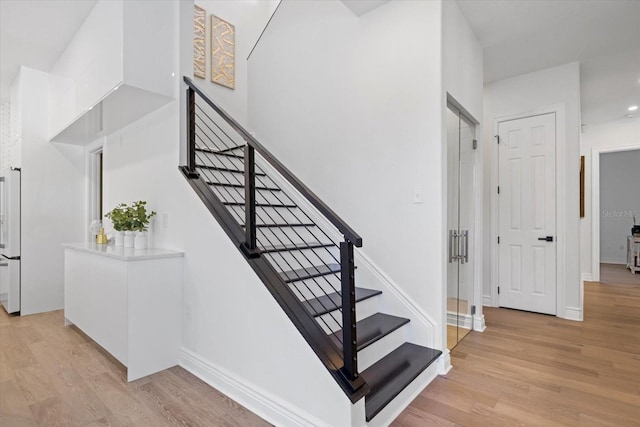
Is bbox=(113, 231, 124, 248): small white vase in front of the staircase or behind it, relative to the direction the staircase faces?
behind

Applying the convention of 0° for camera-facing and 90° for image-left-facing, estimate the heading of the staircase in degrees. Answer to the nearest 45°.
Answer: approximately 315°

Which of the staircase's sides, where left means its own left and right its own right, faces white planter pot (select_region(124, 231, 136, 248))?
back
